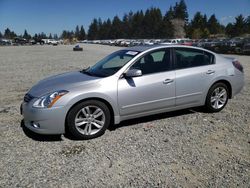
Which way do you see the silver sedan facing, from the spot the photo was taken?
facing the viewer and to the left of the viewer
